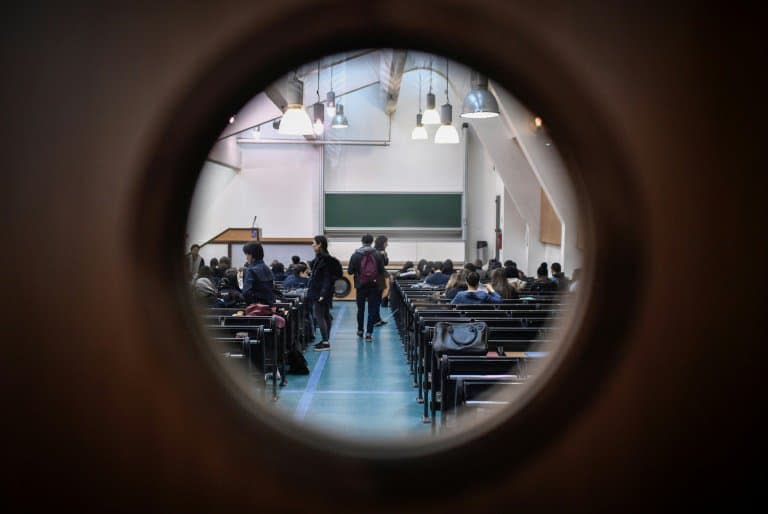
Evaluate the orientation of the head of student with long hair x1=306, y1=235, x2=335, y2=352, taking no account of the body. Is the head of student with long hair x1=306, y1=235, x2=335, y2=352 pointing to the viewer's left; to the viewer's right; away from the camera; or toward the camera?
to the viewer's left

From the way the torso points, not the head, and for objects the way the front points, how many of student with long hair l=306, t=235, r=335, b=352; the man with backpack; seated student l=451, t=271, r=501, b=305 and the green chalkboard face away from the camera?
2

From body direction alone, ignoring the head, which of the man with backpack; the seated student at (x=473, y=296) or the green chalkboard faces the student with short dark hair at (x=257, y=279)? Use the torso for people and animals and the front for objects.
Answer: the green chalkboard

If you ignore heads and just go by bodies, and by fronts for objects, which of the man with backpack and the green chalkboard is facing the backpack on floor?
the green chalkboard

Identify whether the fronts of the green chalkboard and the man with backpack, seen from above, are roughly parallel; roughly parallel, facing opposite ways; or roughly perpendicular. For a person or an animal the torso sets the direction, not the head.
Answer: roughly parallel, facing opposite ways

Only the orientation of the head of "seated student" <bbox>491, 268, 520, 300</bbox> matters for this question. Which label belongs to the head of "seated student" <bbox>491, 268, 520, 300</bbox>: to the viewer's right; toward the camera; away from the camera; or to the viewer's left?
away from the camera

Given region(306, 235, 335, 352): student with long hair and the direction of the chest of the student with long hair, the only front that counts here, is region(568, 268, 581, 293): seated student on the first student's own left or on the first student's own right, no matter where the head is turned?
on the first student's own left

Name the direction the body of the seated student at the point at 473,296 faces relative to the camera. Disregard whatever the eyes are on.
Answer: away from the camera

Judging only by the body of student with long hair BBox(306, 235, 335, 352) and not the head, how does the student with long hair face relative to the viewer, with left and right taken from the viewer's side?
facing to the left of the viewer

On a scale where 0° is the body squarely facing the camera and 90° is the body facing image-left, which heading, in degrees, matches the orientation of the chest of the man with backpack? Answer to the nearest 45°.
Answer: approximately 180°

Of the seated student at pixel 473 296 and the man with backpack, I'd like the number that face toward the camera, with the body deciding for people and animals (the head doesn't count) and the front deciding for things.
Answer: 0

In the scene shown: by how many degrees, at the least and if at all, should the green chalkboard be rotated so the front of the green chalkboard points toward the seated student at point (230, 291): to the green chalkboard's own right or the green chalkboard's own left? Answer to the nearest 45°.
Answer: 0° — it already faces them

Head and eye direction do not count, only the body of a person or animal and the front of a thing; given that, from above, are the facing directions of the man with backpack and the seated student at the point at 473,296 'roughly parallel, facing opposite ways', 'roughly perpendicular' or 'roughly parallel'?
roughly parallel

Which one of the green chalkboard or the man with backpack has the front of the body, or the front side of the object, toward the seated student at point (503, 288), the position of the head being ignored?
the green chalkboard

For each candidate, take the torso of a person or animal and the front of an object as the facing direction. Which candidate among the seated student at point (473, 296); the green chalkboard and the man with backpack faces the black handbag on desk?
the green chalkboard

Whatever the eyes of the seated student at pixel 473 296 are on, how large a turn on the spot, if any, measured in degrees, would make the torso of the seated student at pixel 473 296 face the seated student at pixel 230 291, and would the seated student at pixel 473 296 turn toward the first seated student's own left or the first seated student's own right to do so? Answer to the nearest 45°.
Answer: approximately 90° to the first seated student's own left
